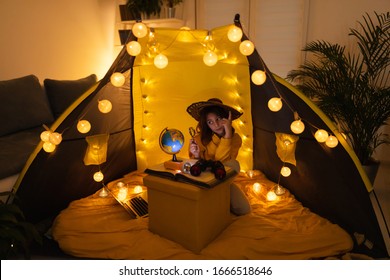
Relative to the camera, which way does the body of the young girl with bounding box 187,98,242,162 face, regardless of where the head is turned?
toward the camera

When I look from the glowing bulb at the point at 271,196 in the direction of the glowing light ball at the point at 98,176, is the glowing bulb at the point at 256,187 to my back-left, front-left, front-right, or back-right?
front-right

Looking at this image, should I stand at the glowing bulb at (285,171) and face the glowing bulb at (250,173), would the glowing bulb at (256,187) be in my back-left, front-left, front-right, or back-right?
front-left

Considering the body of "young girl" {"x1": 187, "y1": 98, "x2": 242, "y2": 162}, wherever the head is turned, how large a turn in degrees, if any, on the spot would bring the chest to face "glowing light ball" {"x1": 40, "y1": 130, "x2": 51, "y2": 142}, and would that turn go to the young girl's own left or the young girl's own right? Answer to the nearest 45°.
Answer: approximately 90° to the young girl's own right

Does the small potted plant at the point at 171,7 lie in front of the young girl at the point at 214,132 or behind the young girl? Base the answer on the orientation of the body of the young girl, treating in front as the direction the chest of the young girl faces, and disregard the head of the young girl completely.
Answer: behind
